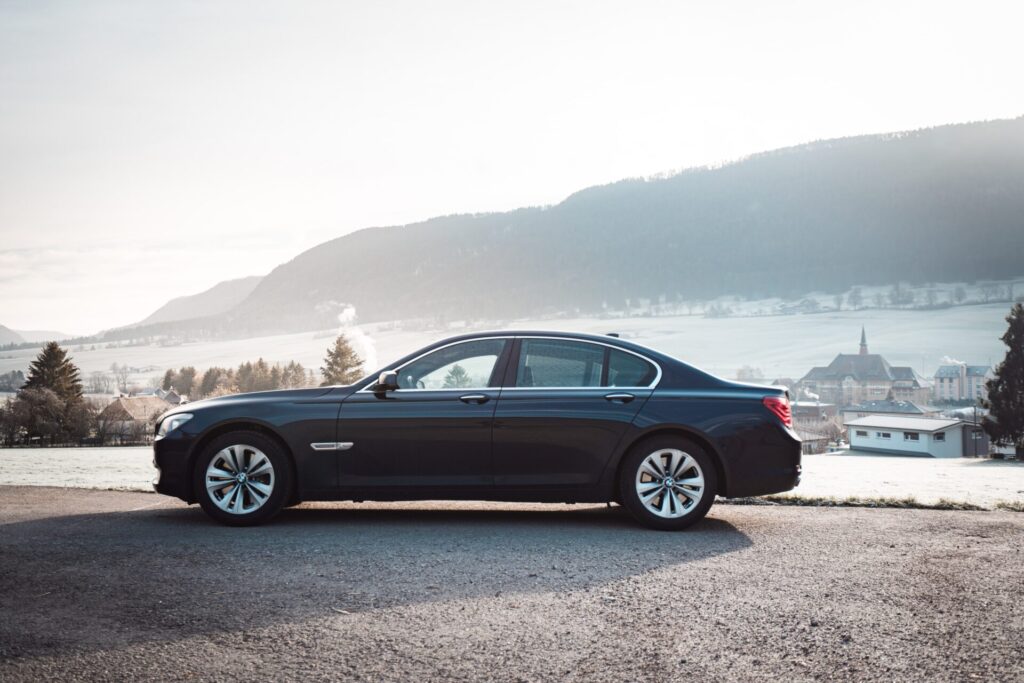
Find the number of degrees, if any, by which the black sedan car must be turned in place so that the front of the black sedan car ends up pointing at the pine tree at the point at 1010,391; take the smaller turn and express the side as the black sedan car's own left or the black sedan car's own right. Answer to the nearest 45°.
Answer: approximately 135° to the black sedan car's own right

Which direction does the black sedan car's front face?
to the viewer's left
